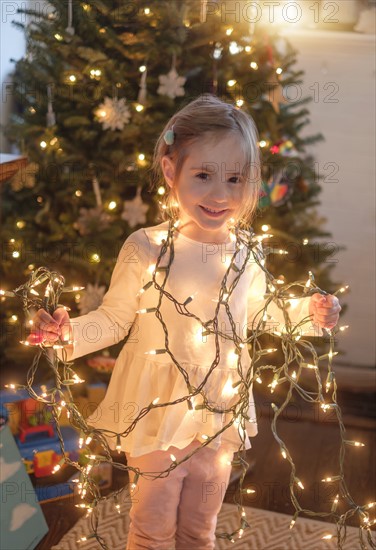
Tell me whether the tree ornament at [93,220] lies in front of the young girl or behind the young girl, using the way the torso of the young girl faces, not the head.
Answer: behind

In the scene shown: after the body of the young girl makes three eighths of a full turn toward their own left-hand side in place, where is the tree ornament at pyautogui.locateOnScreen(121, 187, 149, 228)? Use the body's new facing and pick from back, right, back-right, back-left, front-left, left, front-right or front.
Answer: front

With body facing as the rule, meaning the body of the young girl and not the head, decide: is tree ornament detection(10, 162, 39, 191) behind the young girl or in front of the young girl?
behind

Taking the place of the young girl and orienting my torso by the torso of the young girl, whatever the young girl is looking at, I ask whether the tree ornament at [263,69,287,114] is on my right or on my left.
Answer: on my left

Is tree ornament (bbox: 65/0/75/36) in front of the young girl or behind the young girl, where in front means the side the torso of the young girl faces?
behind

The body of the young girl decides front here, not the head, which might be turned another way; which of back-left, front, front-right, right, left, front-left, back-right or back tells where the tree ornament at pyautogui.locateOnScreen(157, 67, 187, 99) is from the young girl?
back-left

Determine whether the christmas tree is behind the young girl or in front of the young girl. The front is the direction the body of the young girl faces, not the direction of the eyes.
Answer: behind

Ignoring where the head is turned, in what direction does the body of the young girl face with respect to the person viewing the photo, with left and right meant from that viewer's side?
facing the viewer and to the right of the viewer
